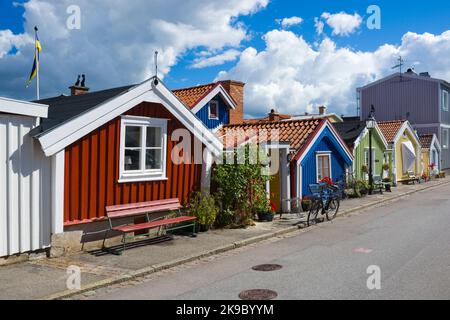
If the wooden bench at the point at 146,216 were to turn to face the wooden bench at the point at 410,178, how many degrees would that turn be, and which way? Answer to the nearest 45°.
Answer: approximately 90° to its left

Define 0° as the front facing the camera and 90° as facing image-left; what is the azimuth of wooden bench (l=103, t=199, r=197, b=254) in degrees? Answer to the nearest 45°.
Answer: approximately 315°

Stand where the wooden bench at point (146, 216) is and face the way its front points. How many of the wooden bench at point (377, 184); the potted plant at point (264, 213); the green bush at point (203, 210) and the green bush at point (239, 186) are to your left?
4

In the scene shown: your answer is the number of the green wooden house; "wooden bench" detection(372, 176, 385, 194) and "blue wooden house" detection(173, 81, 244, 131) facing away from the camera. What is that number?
0

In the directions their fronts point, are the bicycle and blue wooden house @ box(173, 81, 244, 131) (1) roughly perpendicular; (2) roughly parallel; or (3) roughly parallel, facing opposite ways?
roughly perpendicular

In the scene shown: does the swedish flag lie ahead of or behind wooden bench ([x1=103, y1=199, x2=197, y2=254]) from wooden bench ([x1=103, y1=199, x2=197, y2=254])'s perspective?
behind

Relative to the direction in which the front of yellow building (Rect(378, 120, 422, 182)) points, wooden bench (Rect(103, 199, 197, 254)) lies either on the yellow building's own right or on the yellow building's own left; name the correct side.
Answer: on the yellow building's own right

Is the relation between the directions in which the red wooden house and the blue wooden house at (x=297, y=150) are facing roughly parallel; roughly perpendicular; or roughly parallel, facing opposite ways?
roughly parallel

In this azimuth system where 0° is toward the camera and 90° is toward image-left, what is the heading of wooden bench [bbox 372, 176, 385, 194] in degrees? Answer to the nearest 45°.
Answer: approximately 315°

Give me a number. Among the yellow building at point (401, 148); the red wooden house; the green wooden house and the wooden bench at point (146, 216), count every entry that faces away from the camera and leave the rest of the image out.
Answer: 0

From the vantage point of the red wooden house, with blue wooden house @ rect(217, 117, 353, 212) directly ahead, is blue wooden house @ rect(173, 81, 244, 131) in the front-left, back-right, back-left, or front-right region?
front-left

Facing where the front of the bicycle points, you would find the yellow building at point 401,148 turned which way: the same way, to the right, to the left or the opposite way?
to the left

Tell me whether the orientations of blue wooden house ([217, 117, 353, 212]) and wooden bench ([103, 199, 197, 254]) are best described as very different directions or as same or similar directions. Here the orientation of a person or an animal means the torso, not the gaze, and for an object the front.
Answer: same or similar directions

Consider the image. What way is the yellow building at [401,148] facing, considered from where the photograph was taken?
facing the viewer and to the right of the viewer

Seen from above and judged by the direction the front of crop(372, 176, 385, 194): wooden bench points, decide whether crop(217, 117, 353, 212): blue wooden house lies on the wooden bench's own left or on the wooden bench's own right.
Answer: on the wooden bench's own right

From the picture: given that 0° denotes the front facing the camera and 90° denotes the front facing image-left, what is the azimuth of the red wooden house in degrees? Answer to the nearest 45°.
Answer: approximately 315°

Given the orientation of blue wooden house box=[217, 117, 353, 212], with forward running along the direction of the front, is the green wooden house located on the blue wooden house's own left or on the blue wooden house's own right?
on the blue wooden house's own left
